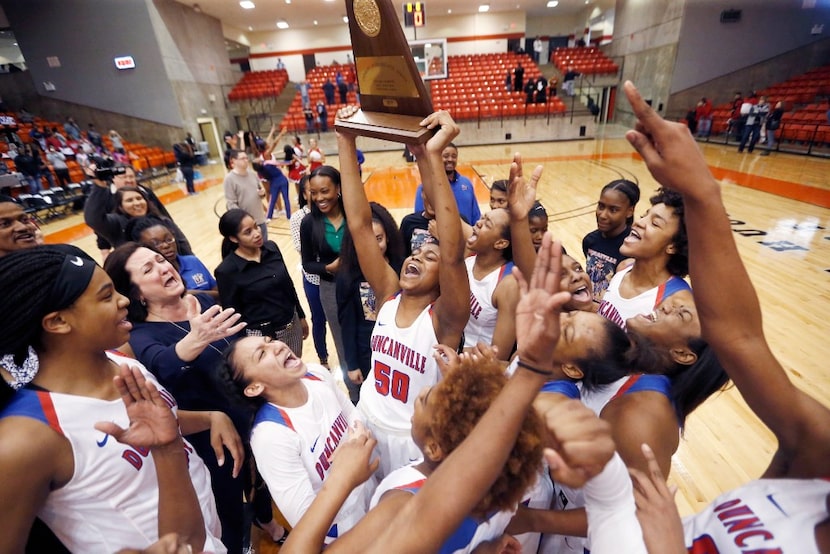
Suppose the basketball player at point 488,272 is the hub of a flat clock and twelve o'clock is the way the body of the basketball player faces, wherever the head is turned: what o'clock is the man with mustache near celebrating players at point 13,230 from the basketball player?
The man with mustache near celebrating players is roughly at 1 o'clock from the basketball player.

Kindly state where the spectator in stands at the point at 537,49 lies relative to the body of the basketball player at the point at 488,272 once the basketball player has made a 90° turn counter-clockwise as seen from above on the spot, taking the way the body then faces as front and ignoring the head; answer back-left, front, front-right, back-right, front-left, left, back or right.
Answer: back-left

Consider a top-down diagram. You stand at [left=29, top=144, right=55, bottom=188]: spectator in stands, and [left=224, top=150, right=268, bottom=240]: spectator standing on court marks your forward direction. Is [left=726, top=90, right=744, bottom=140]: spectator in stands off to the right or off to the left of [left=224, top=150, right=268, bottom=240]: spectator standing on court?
left

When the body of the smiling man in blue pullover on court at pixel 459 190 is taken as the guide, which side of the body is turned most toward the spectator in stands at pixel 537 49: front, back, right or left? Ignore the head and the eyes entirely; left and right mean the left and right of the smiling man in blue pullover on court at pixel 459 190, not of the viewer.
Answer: back

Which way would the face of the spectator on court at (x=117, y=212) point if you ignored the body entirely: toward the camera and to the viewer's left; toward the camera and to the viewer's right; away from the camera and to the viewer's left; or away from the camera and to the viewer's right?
toward the camera and to the viewer's right

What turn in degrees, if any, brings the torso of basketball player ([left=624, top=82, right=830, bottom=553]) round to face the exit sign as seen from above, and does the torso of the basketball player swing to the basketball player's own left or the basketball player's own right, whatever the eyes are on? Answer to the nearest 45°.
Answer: approximately 45° to the basketball player's own right
